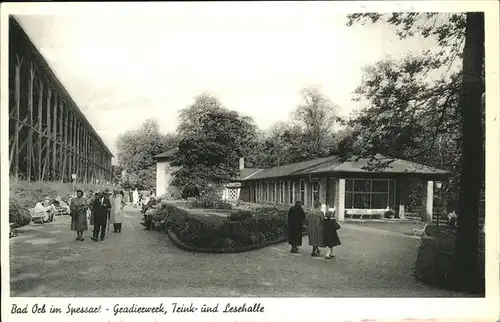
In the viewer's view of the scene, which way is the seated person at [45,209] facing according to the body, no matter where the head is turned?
to the viewer's right

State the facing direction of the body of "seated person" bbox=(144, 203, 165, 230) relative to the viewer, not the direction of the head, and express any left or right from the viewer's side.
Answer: facing to the left of the viewer

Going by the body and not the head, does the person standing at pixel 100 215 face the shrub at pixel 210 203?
no

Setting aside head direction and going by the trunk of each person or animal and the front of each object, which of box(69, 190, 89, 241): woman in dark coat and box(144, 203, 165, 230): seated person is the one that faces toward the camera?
the woman in dark coat

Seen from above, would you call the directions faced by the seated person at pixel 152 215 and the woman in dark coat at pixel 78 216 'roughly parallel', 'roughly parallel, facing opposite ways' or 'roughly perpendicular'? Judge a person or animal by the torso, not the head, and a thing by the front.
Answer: roughly perpendicular

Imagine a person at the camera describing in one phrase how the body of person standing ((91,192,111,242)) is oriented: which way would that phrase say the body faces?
toward the camera

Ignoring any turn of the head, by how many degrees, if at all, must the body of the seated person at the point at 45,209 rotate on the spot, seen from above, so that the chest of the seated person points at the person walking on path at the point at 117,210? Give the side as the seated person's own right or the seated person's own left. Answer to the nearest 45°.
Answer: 0° — they already face them

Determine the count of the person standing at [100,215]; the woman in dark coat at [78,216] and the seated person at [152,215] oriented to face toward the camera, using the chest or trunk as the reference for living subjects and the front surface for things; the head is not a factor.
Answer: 2

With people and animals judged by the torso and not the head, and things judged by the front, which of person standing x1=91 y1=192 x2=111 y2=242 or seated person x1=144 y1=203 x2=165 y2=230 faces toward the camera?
the person standing

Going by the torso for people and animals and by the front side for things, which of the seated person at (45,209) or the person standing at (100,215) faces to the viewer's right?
the seated person

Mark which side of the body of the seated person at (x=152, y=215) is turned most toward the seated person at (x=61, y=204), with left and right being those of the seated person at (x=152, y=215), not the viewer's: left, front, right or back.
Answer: front

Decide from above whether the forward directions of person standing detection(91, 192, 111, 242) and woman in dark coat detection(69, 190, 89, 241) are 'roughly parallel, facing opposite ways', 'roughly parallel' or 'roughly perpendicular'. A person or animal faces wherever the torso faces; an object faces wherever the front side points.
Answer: roughly parallel
